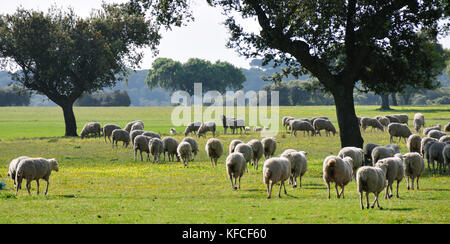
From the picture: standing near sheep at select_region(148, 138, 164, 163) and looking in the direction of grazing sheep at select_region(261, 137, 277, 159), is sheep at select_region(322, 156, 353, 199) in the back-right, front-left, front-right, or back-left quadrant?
front-right

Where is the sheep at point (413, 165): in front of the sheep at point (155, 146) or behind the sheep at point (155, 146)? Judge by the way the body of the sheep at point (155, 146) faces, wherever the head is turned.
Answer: behind

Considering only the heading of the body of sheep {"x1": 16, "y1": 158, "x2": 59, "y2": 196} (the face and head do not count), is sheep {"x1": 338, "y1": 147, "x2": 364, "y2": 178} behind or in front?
in front

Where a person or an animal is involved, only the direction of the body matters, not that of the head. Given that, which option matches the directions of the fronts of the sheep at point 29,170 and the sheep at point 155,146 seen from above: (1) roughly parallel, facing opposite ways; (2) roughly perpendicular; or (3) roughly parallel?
roughly perpendicular

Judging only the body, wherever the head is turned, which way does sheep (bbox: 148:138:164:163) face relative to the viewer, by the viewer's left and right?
facing away from the viewer

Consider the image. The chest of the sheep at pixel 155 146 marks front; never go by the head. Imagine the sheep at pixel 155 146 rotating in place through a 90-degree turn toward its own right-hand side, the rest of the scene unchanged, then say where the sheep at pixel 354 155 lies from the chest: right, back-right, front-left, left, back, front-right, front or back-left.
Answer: front-right

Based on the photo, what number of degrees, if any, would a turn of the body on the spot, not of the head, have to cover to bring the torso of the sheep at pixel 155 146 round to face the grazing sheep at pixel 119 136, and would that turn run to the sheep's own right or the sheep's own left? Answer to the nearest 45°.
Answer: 0° — it already faces it

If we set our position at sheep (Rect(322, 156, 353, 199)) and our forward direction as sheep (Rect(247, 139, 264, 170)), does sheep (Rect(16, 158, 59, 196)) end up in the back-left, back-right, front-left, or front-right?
front-left

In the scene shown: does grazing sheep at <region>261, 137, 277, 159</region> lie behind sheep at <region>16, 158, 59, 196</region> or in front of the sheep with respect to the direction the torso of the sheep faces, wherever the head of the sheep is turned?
in front

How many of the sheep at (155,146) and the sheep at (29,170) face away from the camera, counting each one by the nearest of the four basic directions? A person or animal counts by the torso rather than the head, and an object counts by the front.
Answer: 1

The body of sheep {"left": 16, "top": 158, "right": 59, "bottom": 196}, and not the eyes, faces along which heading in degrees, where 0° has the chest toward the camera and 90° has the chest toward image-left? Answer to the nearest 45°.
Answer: approximately 270°

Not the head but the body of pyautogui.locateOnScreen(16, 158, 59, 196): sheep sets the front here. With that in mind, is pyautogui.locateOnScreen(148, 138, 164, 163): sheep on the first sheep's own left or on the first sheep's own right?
on the first sheep's own left
